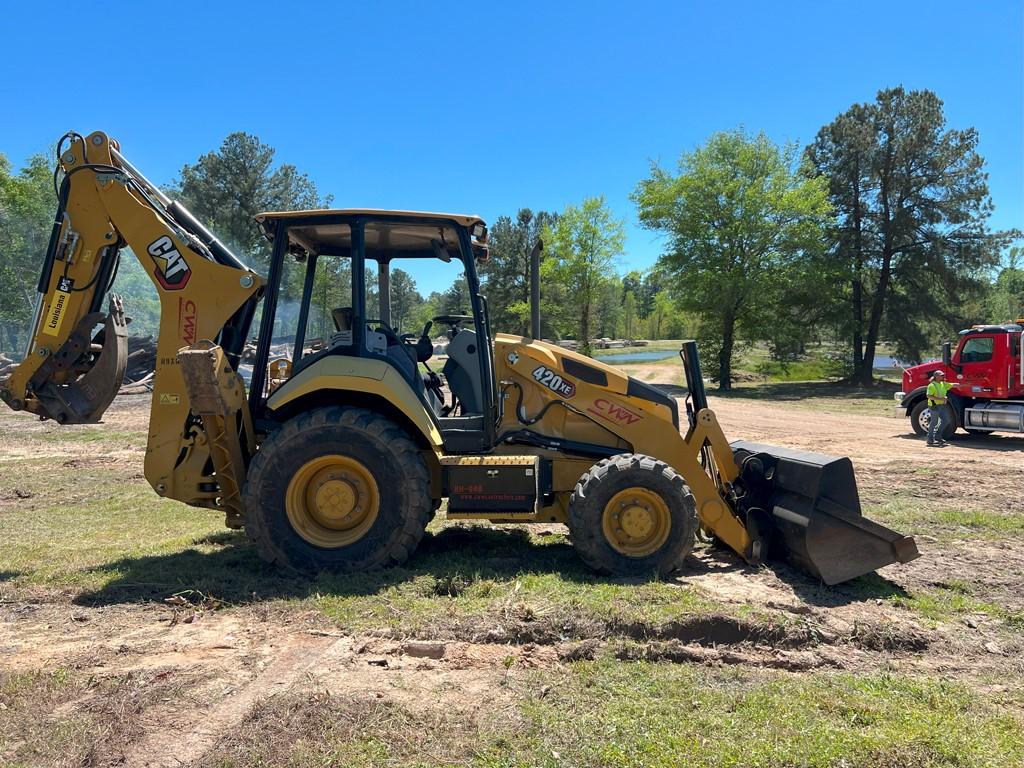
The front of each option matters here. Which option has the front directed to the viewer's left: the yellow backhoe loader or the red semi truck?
the red semi truck

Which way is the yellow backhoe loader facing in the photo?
to the viewer's right

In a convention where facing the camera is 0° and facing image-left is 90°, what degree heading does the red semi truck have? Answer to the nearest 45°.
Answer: approximately 90°

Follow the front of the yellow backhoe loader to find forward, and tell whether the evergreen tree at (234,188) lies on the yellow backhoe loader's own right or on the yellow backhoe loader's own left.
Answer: on the yellow backhoe loader's own left

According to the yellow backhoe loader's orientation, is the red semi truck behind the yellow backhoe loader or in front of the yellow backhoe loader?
in front

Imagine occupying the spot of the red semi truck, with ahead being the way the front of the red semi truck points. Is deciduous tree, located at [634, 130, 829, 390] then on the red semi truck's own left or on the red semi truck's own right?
on the red semi truck's own right

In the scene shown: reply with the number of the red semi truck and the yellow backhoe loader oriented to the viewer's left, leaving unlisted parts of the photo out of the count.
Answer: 1

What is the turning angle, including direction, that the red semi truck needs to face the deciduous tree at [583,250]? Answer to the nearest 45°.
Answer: approximately 45° to its right
